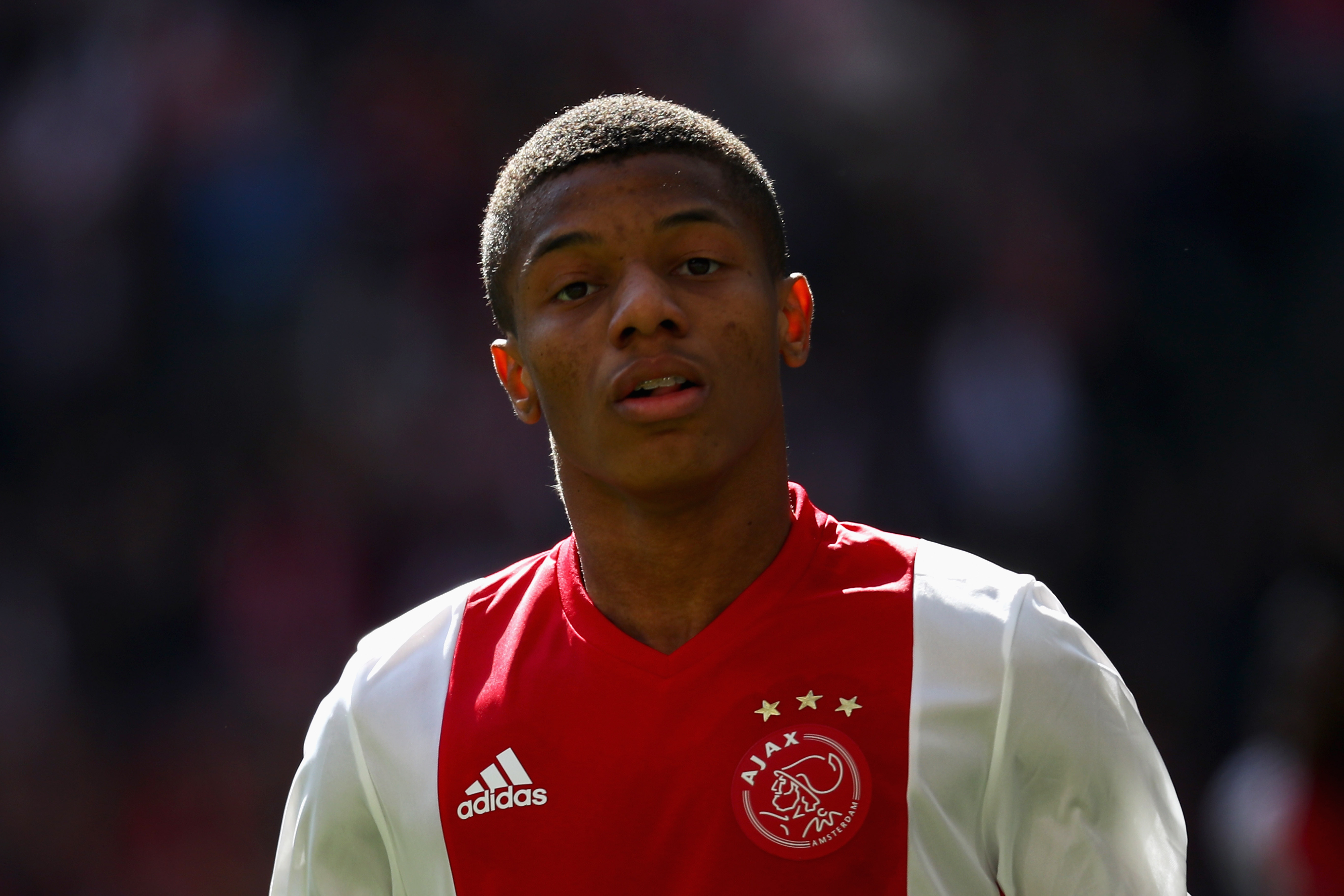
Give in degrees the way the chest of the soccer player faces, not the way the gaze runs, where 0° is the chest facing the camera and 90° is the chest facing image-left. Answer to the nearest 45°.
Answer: approximately 0°
